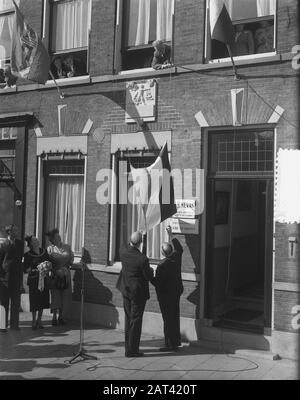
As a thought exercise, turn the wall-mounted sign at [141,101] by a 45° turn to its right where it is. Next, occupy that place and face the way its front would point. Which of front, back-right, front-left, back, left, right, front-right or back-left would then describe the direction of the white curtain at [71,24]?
right

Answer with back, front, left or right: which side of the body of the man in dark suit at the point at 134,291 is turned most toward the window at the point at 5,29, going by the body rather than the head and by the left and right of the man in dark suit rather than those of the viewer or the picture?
left

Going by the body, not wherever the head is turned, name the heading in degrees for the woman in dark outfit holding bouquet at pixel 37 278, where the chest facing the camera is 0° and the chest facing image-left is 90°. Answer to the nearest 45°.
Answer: approximately 315°

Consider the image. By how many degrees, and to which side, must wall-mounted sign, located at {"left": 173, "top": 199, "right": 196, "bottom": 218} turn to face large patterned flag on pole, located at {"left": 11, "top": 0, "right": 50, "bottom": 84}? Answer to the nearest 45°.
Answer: approximately 90° to its right

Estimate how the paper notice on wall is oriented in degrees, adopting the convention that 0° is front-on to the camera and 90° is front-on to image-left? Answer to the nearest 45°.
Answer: approximately 0°

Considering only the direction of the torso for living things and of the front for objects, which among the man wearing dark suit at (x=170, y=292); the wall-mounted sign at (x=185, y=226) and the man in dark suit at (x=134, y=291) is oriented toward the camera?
the wall-mounted sign

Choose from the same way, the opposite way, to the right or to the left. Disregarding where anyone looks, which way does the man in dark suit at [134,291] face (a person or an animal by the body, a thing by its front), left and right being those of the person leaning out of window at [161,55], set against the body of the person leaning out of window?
the opposite way

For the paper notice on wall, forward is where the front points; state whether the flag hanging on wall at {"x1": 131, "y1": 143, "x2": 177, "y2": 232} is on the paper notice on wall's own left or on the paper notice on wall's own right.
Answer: on the paper notice on wall's own right
